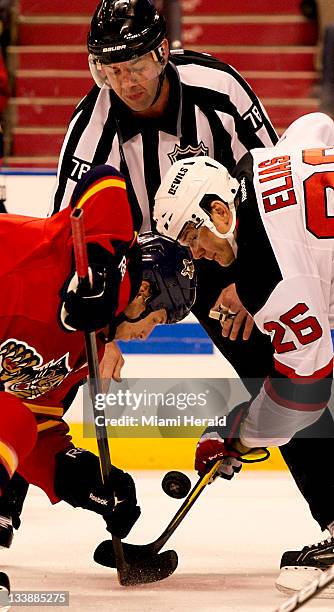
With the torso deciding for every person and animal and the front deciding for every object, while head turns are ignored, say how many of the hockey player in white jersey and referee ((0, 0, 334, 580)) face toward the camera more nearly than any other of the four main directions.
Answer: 1

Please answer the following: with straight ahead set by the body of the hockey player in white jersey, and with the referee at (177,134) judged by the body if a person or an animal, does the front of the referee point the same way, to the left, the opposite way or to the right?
to the left

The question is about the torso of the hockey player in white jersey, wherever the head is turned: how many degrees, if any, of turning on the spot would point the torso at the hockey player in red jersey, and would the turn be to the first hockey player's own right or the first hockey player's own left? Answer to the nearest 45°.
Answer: approximately 45° to the first hockey player's own left

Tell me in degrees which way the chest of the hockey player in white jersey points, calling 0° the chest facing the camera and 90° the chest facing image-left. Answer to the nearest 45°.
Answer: approximately 90°

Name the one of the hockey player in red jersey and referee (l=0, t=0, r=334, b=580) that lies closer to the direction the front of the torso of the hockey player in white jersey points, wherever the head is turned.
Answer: the hockey player in red jersey

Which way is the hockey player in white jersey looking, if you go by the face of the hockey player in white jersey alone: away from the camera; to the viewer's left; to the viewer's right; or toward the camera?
to the viewer's left

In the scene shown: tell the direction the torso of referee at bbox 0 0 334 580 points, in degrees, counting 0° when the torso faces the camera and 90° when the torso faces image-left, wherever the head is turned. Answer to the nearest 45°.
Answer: approximately 0°
